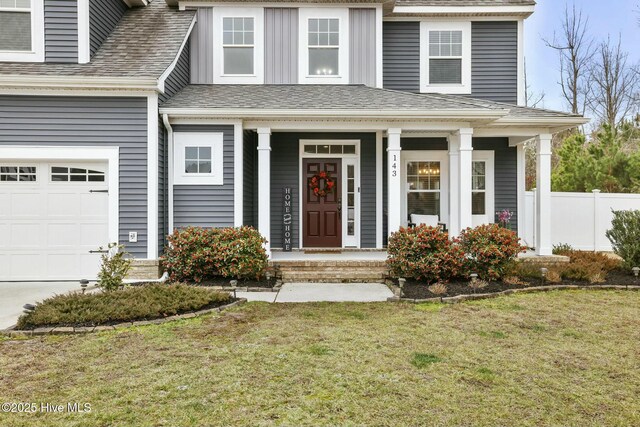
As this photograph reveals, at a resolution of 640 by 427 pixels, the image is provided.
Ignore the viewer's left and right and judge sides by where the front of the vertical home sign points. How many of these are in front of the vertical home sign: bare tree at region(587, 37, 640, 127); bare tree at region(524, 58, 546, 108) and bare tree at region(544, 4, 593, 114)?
0

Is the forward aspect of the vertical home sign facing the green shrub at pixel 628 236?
no

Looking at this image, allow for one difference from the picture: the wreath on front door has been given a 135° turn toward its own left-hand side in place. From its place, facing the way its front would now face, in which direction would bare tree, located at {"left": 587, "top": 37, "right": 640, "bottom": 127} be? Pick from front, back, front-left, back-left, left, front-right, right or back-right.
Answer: front

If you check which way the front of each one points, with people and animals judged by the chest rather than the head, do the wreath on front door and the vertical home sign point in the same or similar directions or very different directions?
same or similar directions

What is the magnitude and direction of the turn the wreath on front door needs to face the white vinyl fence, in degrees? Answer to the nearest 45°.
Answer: approximately 90° to its left

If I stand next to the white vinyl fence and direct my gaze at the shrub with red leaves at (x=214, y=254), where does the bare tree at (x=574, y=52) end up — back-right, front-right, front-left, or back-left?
back-right

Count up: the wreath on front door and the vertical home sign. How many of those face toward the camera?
2

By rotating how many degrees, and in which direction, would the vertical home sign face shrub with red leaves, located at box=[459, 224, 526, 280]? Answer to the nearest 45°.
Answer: approximately 45° to its left

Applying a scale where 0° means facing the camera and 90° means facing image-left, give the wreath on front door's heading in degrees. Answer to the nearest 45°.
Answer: approximately 0°

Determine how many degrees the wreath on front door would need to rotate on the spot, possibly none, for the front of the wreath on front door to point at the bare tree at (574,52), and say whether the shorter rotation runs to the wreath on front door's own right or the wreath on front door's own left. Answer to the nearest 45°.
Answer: approximately 135° to the wreath on front door's own left

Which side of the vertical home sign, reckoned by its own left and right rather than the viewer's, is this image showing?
front

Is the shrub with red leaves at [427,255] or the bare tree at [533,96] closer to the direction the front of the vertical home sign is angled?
the shrub with red leaves

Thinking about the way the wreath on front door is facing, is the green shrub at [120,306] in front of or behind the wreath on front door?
in front

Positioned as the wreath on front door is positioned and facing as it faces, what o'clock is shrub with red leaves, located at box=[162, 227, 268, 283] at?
The shrub with red leaves is roughly at 1 o'clock from the wreath on front door.

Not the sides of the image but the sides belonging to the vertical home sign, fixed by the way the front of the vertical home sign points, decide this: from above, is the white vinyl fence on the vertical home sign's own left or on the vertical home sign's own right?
on the vertical home sign's own left
